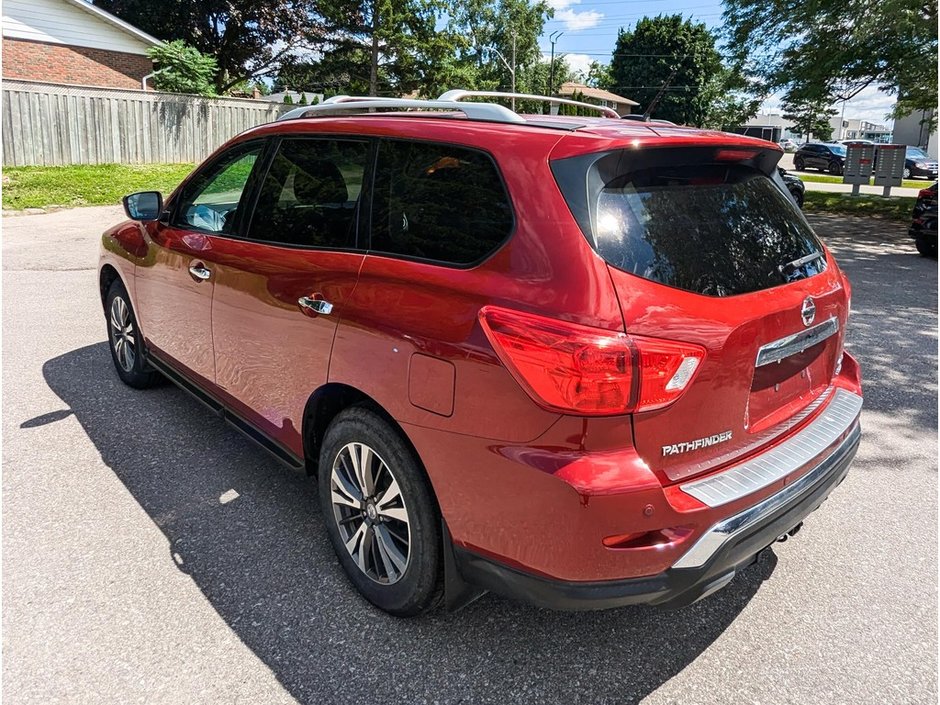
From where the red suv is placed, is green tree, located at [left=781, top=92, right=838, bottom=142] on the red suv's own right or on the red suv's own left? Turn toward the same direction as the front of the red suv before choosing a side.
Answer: on the red suv's own right

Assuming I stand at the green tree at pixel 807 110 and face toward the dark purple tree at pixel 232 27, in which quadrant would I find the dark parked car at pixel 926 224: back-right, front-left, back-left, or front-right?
front-left

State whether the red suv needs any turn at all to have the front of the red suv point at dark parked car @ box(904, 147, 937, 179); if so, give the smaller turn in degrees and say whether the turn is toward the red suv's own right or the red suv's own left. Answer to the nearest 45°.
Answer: approximately 90° to the red suv's own right

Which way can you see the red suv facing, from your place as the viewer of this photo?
facing away from the viewer and to the left of the viewer

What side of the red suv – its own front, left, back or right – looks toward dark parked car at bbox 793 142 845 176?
right

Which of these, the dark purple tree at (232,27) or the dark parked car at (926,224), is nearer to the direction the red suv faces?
the dark purple tree

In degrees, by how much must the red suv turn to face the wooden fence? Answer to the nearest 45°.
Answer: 0° — it already faces it

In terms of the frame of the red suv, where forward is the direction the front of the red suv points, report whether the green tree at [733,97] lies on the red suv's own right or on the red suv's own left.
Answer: on the red suv's own right
